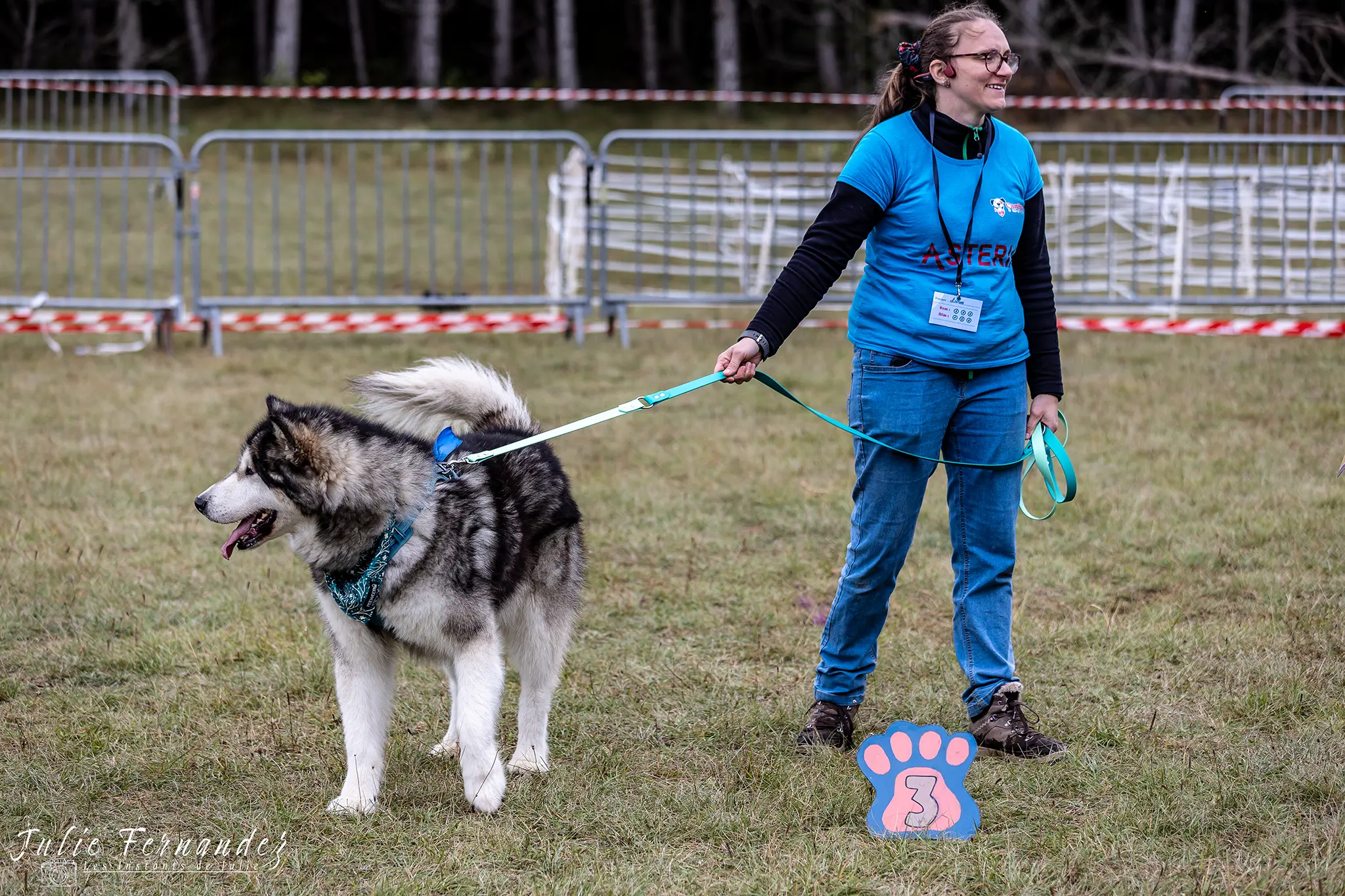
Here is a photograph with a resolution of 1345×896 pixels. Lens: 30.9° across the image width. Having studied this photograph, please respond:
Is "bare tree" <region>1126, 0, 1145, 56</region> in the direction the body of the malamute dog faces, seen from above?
no

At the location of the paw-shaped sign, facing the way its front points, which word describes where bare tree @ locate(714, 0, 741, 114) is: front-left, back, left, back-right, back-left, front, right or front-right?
back

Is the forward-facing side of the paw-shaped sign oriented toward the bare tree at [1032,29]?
no

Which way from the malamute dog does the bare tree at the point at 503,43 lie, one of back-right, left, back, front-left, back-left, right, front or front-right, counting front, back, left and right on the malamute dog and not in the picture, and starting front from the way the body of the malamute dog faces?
back-right

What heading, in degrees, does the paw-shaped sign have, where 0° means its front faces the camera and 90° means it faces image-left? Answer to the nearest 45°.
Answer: approximately 0°

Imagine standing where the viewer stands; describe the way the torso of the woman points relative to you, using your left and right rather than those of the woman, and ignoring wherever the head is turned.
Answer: facing the viewer and to the right of the viewer

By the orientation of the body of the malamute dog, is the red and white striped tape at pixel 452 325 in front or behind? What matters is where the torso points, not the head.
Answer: behind

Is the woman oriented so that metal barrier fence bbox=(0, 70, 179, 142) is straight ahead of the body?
no

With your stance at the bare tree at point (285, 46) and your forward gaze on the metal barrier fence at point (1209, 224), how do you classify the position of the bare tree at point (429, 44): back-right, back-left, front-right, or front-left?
front-left

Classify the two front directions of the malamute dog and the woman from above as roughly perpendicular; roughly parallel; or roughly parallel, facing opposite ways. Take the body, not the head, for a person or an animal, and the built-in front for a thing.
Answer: roughly perpendicular

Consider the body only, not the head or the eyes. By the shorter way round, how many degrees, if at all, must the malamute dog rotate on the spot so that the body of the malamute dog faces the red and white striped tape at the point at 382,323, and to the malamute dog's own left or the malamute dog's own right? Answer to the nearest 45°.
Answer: approximately 135° to the malamute dog's own right

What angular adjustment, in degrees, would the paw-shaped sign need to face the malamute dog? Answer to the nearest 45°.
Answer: approximately 90° to its right
